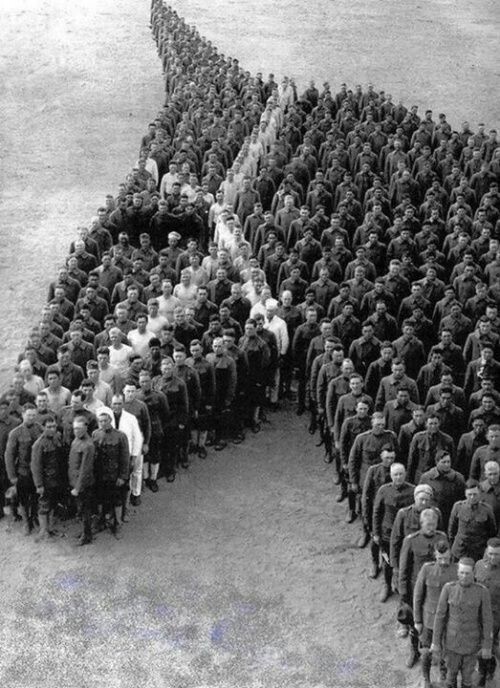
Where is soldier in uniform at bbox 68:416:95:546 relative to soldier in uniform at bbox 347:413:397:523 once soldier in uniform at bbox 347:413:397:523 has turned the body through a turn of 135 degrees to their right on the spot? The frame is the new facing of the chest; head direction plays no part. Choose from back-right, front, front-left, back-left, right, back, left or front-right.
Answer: front-left

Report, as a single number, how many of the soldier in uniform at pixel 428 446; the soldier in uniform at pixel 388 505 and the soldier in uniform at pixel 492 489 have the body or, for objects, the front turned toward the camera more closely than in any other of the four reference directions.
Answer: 3

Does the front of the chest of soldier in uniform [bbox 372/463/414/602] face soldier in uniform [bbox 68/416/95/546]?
no

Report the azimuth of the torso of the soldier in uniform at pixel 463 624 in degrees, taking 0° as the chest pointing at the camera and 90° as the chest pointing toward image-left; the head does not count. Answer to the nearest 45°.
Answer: approximately 0°

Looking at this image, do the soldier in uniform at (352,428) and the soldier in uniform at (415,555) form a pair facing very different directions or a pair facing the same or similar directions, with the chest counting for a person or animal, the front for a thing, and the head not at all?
same or similar directions

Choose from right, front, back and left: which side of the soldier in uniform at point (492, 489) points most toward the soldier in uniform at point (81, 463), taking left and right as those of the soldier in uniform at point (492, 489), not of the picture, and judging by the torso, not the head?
right

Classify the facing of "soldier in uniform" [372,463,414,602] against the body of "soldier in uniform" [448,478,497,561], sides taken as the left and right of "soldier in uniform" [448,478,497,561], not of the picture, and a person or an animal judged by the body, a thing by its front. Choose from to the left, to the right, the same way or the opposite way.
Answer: the same way

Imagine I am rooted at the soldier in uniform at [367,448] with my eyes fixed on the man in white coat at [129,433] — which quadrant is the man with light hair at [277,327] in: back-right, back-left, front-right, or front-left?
front-right

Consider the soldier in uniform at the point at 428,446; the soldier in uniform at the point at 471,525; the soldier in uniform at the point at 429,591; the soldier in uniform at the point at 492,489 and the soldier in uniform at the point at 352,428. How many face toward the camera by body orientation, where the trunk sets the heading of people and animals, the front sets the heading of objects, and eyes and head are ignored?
5

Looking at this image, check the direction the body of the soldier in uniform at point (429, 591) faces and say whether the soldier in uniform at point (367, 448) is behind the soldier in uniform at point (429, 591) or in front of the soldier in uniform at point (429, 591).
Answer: behind

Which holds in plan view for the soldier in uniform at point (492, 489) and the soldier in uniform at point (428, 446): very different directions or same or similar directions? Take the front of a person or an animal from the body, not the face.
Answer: same or similar directions

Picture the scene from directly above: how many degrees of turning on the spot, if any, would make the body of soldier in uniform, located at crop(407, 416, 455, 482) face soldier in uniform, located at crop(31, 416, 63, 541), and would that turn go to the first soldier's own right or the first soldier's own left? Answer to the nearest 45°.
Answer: approximately 90° to the first soldier's own right

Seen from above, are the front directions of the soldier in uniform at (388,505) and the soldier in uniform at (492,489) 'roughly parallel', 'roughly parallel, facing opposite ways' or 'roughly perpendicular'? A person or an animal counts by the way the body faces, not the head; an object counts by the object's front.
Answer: roughly parallel

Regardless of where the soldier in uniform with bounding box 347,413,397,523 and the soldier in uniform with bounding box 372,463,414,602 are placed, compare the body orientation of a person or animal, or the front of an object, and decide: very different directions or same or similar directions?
same or similar directions

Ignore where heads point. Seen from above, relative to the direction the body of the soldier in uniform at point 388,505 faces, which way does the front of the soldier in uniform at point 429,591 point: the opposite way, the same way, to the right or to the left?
the same way

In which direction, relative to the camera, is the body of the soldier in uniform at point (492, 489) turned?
toward the camera

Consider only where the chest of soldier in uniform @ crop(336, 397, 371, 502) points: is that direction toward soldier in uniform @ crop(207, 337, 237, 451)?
no
